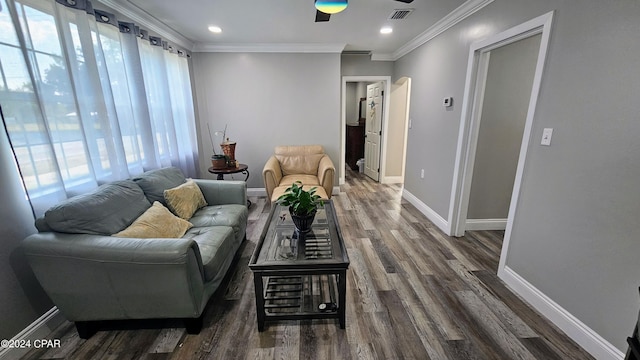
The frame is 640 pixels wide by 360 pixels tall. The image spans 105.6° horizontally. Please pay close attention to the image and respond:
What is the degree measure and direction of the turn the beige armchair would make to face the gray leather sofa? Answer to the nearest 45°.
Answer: approximately 45° to its right

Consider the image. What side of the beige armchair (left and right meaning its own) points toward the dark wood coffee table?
front

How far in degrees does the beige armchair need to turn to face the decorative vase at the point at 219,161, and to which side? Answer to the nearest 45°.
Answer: approximately 90° to its right

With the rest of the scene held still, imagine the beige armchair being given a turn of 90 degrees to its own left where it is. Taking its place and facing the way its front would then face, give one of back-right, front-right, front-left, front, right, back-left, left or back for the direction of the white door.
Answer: front-left

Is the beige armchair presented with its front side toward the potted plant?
yes

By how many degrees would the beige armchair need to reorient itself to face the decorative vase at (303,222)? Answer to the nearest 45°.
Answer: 0° — it already faces it

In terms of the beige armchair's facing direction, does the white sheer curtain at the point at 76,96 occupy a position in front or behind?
in front

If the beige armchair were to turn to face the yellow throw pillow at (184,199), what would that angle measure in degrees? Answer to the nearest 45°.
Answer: approximately 45° to its right

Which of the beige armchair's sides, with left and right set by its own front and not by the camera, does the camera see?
front

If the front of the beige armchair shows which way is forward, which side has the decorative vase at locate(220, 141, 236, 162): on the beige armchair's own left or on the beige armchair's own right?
on the beige armchair's own right

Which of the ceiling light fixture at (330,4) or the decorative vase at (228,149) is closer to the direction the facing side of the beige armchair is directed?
the ceiling light fixture

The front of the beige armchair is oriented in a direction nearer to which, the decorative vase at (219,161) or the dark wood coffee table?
the dark wood coffee table
